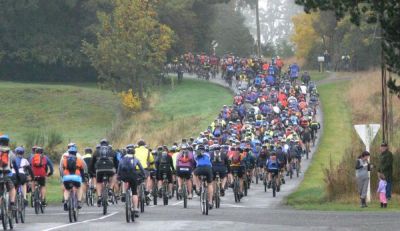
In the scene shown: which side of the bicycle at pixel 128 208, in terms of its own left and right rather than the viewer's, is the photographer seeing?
back

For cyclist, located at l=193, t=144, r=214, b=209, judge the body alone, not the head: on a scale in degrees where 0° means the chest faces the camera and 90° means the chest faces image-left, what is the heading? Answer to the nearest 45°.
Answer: approximately 180°

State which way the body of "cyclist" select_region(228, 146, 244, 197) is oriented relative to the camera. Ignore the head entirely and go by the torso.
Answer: away from the camera

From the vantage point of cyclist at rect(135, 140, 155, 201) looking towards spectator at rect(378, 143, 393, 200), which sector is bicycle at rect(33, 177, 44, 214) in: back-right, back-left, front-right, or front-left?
back-right

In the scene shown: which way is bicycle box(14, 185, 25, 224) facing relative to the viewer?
away from the camera

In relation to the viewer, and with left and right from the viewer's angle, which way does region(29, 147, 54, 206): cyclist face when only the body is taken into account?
facing away from the viewer

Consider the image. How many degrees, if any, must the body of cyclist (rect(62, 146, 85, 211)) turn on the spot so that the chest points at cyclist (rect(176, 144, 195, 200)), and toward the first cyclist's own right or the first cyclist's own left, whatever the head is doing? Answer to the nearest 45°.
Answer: approximately 45° to the first cyclist's own right

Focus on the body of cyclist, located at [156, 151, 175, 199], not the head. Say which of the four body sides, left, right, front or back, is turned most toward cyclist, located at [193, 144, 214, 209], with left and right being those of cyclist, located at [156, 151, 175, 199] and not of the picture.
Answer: back

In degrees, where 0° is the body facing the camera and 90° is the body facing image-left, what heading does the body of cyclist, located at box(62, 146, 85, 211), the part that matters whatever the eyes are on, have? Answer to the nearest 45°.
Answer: approximately 180°

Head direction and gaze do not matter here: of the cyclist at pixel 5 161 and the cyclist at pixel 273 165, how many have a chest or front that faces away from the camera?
2
